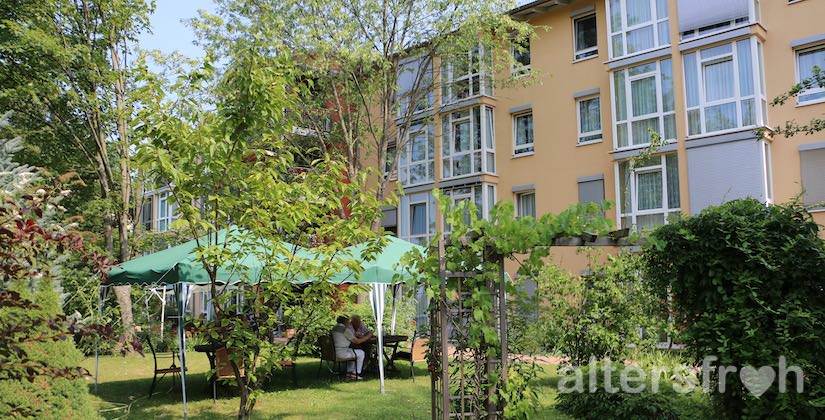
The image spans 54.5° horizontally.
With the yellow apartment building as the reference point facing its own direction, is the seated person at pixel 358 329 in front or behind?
in front

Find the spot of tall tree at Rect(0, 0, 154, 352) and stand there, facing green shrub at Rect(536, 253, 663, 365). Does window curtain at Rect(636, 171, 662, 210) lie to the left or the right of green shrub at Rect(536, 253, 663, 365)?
left

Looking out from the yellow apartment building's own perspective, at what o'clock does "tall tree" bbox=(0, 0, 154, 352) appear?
The tall tree is roughly at 1 o'clock from the yellow apartment building.

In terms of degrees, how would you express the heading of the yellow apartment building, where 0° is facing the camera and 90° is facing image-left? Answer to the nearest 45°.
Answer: approximately 45°

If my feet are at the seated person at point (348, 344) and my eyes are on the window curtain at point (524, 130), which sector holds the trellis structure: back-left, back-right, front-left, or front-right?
back-right

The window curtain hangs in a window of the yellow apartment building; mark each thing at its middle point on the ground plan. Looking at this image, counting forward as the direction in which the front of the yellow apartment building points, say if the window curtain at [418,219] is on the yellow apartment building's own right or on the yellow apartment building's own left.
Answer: on the yellow apartment building's own right

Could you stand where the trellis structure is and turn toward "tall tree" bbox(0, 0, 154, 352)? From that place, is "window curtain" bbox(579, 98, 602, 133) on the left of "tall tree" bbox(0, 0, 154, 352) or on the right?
right

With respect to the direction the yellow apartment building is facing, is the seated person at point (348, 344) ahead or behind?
ahead

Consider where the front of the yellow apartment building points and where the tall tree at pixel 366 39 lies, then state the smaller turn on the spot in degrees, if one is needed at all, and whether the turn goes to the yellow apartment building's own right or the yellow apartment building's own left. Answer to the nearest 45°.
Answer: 0° — it already faces it

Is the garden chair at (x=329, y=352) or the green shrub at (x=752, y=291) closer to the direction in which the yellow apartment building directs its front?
the garden chair

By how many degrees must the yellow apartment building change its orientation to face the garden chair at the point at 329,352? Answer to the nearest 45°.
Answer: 0° — it already faces it

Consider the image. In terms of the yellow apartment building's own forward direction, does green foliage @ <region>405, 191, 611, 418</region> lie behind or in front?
in front
